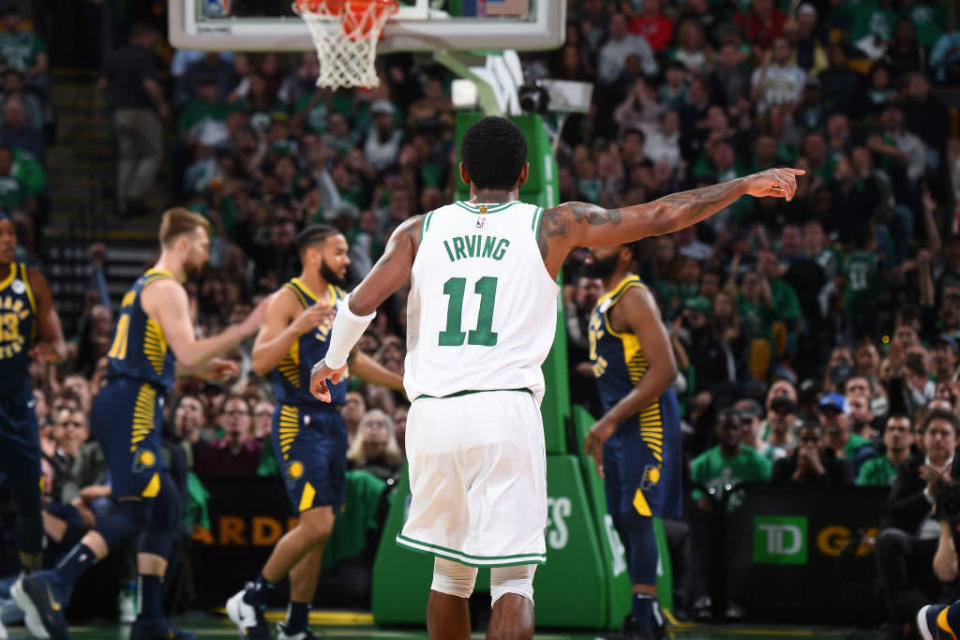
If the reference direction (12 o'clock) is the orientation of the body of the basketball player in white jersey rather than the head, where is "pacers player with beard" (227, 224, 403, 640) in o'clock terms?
The pacers player with beard is roughly at 11 o'clock from the basketball player in white jersey.

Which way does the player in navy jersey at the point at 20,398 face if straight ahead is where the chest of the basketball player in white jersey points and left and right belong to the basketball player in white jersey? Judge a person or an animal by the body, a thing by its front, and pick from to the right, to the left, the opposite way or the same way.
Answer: the opposite way

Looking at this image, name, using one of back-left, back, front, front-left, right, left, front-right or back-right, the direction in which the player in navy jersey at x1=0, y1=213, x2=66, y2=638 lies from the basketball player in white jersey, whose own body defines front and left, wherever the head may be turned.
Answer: front-left

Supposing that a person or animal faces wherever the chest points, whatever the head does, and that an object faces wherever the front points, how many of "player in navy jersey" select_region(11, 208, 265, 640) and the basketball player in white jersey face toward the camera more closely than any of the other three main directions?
0

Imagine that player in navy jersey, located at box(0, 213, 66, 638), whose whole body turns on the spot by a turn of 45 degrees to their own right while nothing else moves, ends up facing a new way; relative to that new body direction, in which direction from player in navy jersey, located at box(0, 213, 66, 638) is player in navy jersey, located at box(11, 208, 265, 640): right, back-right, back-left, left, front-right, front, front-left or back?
left

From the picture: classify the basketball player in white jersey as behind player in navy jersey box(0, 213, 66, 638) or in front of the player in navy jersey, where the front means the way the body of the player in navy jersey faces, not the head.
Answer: in front

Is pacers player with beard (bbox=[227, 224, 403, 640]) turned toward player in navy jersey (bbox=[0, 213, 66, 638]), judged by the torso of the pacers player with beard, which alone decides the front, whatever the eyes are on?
no

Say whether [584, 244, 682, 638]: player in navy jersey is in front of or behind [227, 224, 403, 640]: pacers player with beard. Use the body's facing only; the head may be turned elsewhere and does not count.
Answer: in front

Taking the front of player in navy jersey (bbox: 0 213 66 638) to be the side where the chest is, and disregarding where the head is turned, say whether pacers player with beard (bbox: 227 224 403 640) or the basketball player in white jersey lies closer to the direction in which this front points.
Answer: the basketball player in white jersey

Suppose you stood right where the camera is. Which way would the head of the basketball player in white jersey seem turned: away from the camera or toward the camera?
away from the camera

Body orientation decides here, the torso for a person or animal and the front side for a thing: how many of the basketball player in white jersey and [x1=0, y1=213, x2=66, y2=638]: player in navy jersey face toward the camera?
1

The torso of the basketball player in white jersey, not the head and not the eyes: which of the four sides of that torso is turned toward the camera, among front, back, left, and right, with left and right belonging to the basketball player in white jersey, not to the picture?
back

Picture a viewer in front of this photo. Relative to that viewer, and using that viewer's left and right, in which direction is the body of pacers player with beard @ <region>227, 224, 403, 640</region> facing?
facing the viewer and to the right of the viewer

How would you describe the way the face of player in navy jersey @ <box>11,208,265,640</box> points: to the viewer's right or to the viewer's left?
to the viewer's right

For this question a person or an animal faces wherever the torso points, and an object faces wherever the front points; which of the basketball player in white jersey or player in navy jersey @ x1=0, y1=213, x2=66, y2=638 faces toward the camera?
the player in navy jersey

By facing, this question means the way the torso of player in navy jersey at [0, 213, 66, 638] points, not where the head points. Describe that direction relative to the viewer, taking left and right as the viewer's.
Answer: facing the viewer

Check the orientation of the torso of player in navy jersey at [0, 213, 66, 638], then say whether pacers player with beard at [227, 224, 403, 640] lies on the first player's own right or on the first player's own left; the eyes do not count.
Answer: on the first player's own left
